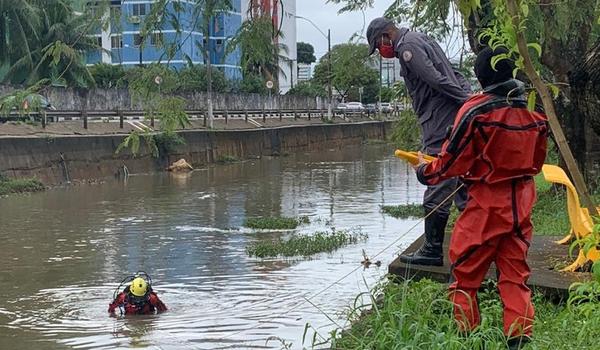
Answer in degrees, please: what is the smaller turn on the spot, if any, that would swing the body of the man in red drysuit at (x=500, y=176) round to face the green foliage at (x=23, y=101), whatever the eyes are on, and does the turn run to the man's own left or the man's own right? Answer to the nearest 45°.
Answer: approximately 45° to the man's own left

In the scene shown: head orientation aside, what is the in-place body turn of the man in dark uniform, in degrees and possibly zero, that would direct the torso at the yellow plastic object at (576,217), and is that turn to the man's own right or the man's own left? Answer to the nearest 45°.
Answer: approximately 180°

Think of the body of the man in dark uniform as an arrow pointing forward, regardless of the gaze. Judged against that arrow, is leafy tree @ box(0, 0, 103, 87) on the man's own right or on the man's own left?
on the man's own right

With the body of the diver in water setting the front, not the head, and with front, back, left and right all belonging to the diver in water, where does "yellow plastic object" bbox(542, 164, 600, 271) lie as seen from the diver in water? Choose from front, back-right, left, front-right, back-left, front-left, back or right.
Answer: front-left

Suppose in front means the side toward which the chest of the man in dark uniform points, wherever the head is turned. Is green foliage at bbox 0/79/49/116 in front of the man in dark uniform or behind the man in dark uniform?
in front

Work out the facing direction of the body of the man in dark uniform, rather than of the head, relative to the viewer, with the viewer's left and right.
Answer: facing to the left of the viewer

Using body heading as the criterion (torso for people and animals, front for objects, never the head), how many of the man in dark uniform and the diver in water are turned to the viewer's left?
1

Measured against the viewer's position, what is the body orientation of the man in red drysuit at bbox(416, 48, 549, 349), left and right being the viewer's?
facing away from the viewer and to the left of the viewer
